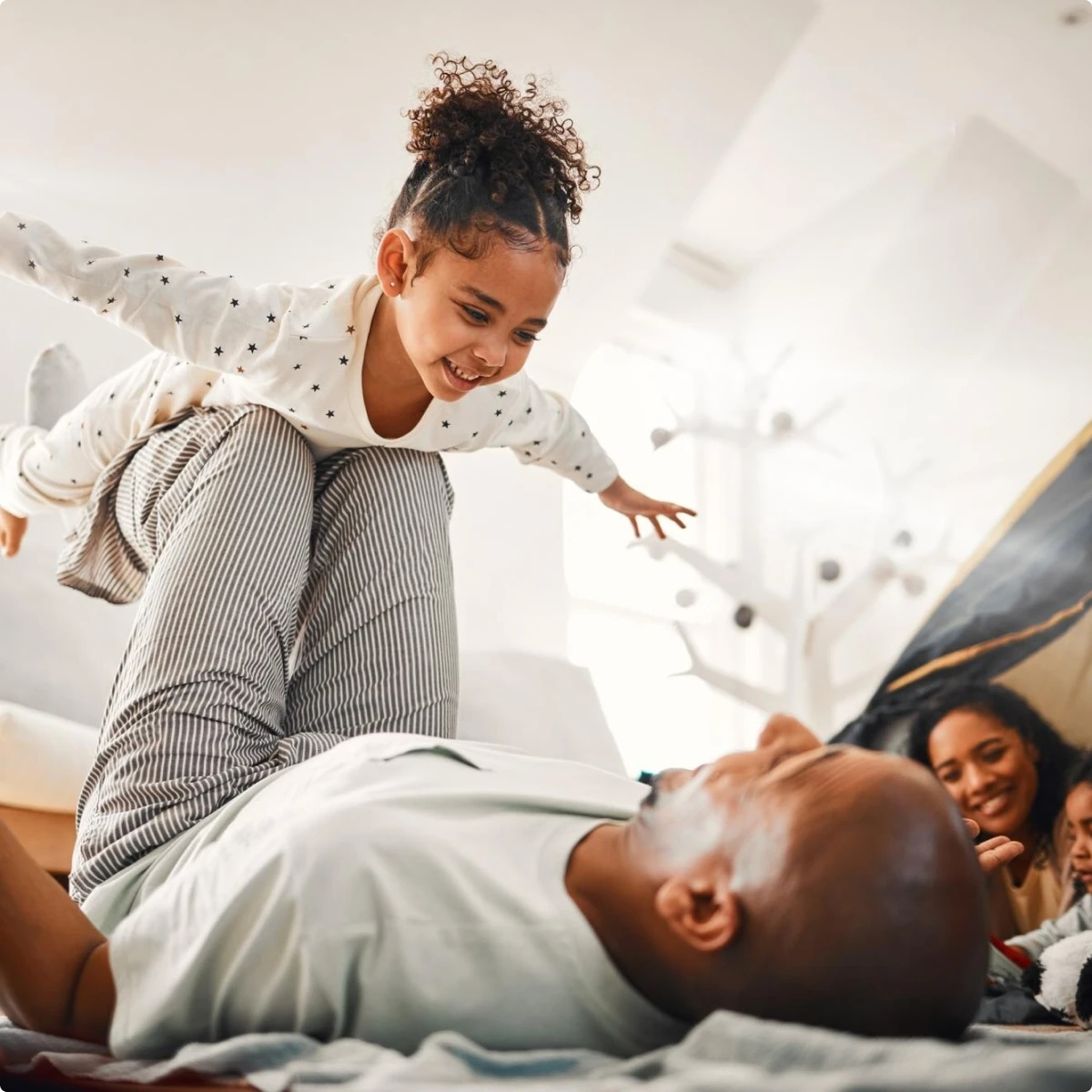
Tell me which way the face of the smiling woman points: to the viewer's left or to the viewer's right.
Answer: to the viewer's left

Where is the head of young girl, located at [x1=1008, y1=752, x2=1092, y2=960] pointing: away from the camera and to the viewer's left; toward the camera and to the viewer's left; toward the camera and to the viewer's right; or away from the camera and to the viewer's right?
toward the camera and to the viewer's left

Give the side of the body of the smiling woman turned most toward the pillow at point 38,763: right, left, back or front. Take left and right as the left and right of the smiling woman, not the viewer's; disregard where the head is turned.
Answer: right

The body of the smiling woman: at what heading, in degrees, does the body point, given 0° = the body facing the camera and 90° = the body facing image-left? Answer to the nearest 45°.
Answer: approximately 45°

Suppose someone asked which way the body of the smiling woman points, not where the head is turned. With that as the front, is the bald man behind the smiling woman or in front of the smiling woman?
in front
